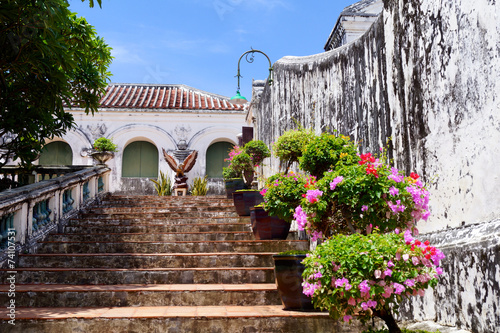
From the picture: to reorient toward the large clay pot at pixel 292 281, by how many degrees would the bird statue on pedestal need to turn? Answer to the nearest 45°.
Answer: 0° — it already faces it

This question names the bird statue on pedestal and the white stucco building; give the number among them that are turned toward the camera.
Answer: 2

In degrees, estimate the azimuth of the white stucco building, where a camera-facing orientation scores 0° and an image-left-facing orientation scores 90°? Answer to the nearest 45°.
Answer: approximately 0°

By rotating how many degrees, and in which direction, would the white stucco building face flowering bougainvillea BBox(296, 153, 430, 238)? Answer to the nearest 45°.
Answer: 0° — it already faces it

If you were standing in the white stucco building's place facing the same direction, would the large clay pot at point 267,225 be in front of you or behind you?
in front
